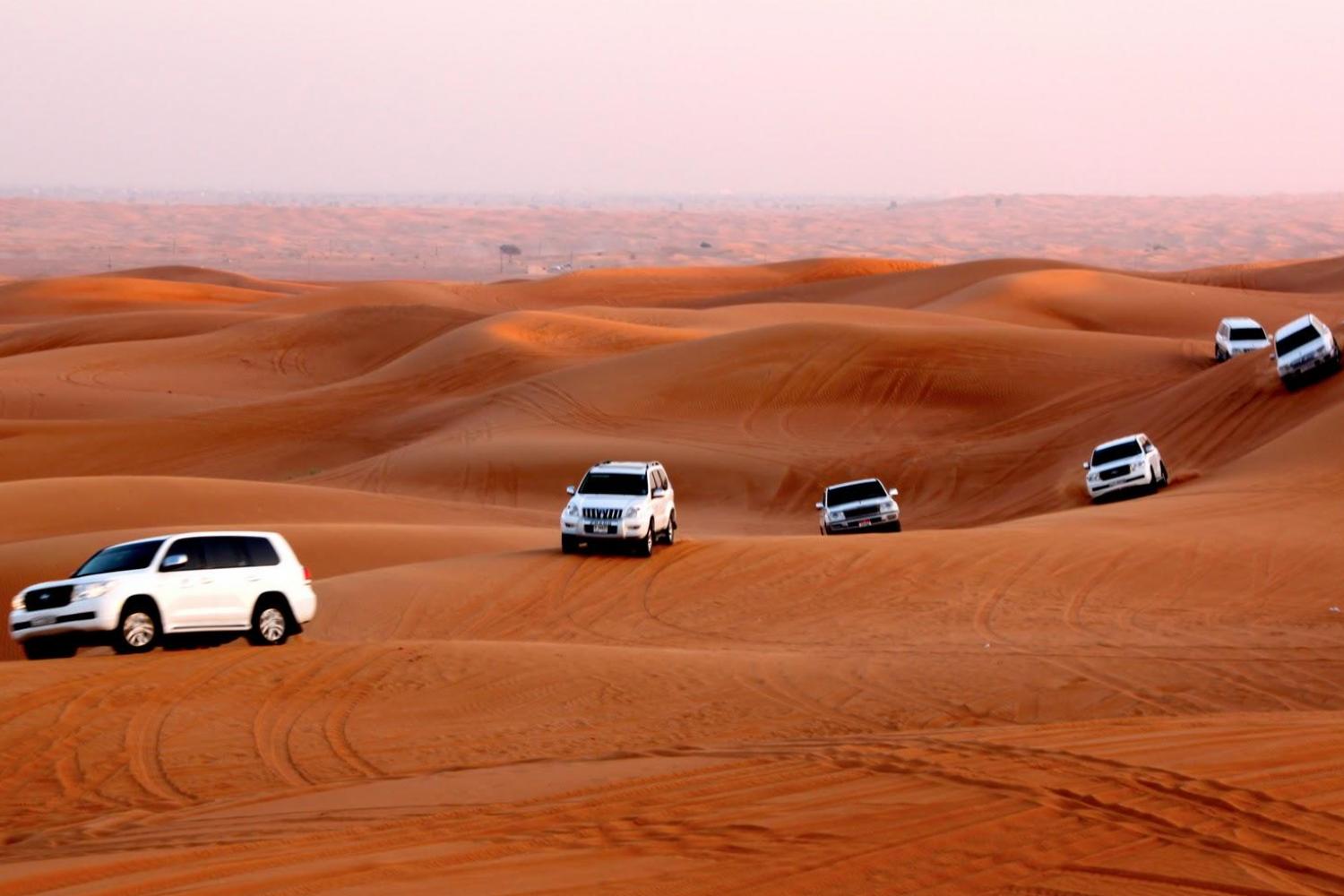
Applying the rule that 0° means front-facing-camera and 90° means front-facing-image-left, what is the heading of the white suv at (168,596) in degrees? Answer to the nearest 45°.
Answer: approximately 45°

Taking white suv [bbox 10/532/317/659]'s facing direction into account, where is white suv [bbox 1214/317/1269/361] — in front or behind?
behind

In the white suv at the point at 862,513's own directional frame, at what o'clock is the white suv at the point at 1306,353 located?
the white suv at the point at 1306,353 is roughly at 8 o'clock from the white suv at the point at 862,513.

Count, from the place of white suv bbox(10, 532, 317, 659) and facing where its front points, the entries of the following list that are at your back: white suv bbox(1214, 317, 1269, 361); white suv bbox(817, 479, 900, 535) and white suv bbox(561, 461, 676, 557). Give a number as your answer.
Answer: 3

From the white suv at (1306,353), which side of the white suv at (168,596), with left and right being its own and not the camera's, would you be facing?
back

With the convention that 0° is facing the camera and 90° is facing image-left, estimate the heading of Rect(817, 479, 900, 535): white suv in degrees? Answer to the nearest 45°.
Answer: approximately 0°

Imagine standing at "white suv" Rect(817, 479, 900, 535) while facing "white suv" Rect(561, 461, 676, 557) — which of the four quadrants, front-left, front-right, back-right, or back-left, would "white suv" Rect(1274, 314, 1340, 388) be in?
back-left

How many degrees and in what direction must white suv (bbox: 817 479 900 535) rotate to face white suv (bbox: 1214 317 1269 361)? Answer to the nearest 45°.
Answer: approximately 135° to its left

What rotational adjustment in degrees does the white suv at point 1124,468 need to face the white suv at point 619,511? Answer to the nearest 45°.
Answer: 0° — it already faces it

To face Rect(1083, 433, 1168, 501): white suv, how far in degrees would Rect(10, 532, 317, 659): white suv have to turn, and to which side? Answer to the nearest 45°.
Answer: approximately 180°

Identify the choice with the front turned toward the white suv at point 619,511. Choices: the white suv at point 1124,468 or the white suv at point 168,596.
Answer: the white suv at point 1124,468

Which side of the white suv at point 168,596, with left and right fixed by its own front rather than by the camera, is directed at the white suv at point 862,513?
back
